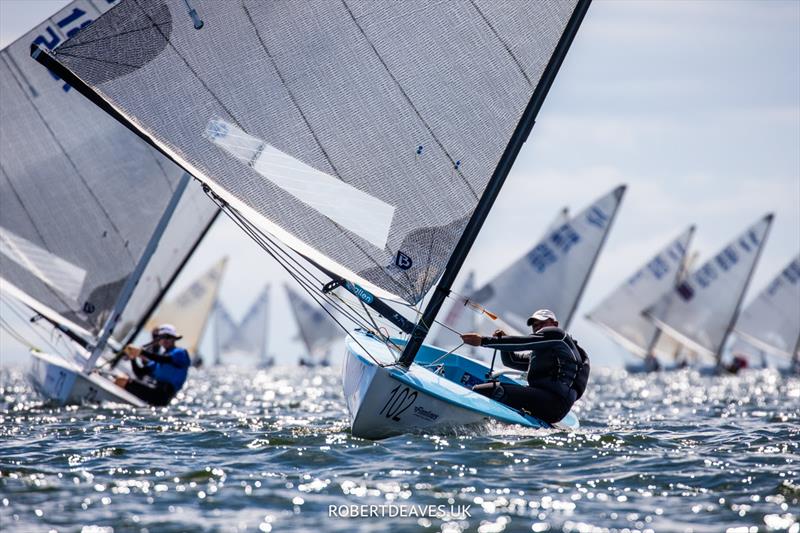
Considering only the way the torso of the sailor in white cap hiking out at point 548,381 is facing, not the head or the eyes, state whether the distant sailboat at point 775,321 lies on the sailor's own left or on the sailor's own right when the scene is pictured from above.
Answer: on the sailor's own right

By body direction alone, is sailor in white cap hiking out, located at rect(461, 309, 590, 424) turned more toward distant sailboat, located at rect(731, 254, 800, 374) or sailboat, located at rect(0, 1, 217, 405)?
the sailboat

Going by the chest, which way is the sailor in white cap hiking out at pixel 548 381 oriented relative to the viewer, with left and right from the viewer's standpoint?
facing to the left of the viewer

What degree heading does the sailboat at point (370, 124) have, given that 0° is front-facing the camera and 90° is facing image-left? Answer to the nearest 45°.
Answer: approximately 45°

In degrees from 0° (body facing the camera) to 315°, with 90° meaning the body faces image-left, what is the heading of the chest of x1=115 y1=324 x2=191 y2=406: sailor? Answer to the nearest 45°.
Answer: approximately 45°

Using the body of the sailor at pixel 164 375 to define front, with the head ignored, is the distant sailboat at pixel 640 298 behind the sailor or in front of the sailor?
behind

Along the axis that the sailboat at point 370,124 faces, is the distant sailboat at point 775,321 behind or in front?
behind

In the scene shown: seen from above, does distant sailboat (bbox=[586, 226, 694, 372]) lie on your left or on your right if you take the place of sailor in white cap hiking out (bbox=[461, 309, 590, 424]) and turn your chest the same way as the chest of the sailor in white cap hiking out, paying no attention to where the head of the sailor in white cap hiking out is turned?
on your right
